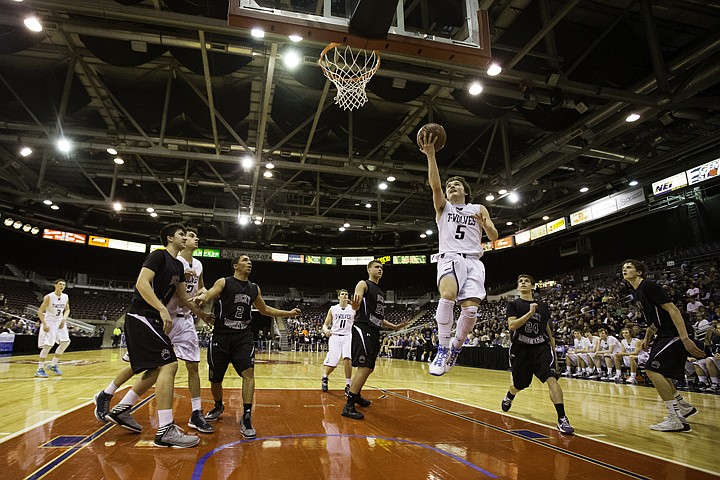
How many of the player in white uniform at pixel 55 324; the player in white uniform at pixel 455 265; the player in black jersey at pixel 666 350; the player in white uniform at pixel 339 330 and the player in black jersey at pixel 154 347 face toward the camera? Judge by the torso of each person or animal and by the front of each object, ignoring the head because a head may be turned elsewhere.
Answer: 3

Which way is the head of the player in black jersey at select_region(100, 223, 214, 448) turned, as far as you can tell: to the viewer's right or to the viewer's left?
to the viewer's right

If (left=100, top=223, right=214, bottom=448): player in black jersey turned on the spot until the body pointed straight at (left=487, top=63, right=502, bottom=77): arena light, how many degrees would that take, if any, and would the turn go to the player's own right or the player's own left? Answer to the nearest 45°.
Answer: approximately 90° to the player's own left

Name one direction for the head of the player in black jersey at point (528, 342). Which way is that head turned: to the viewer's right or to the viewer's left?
to the viewer's left

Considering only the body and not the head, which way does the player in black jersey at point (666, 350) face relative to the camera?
to the viewer's left

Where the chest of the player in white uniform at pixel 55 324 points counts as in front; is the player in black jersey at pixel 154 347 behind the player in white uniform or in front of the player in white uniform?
in front

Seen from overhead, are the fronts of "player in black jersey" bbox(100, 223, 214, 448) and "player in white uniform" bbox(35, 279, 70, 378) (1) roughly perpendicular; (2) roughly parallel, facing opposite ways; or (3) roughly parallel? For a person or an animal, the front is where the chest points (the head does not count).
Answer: roughly perpendicular

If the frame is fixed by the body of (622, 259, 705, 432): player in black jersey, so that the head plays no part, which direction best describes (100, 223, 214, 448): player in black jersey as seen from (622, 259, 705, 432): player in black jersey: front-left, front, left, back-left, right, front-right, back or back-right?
front-left

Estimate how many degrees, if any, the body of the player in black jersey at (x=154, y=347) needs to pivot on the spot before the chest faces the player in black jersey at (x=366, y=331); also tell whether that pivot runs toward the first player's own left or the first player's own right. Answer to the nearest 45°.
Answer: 0° — they already face them

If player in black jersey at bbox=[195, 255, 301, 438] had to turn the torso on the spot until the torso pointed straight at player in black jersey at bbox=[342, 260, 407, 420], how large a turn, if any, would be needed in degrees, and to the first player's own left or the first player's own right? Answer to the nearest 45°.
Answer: approximately 135° to the first player's own left

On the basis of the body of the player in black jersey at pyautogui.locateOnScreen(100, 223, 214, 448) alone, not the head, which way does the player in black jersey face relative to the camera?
to the viewer's right

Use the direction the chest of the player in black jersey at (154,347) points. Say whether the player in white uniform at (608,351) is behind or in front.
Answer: in front
